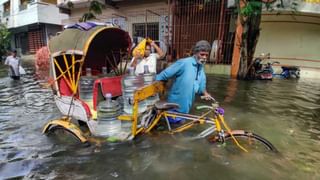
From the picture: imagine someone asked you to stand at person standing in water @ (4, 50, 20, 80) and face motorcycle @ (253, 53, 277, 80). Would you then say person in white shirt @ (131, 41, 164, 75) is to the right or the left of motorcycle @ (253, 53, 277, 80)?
right
